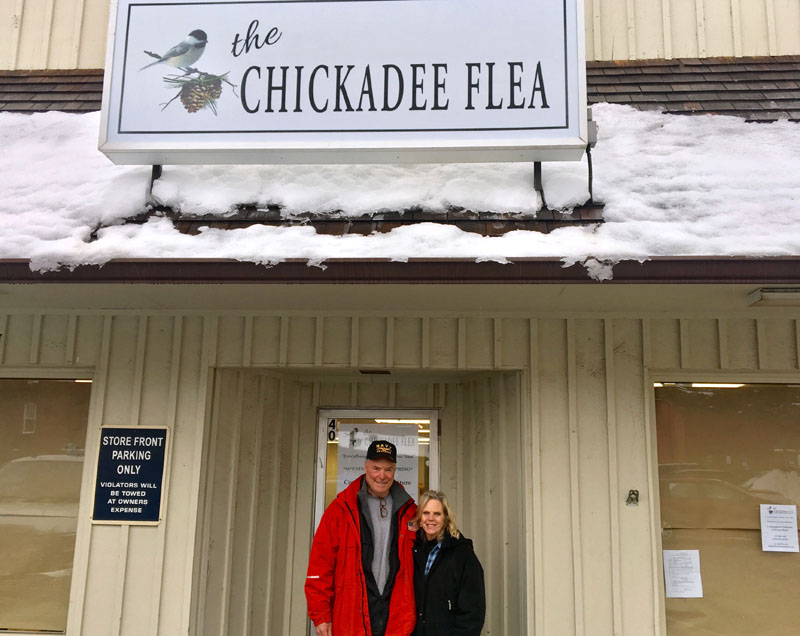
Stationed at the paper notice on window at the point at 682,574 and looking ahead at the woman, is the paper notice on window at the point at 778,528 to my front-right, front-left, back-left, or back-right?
back-left

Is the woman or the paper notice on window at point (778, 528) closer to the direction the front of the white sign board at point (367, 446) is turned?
the woman

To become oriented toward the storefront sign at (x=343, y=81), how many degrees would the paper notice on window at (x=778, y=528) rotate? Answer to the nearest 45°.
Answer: approximately 45° to its right

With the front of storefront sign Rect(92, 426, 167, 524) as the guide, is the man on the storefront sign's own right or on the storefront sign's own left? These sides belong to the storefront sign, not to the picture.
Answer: on the storefront sign's own left

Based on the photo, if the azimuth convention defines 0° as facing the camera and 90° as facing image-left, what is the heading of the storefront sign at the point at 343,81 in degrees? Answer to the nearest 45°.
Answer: approximately 0°

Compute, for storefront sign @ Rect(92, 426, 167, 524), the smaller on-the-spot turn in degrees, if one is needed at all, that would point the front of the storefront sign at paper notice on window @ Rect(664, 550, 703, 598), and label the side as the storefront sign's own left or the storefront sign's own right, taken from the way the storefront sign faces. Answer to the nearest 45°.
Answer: approximately 90° to the storefront sign's own left

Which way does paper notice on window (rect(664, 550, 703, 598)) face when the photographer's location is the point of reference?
facing the viewer

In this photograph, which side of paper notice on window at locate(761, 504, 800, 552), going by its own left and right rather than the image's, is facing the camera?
front

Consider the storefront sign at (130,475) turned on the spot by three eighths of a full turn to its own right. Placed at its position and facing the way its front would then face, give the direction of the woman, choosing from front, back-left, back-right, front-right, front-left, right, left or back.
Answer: back
